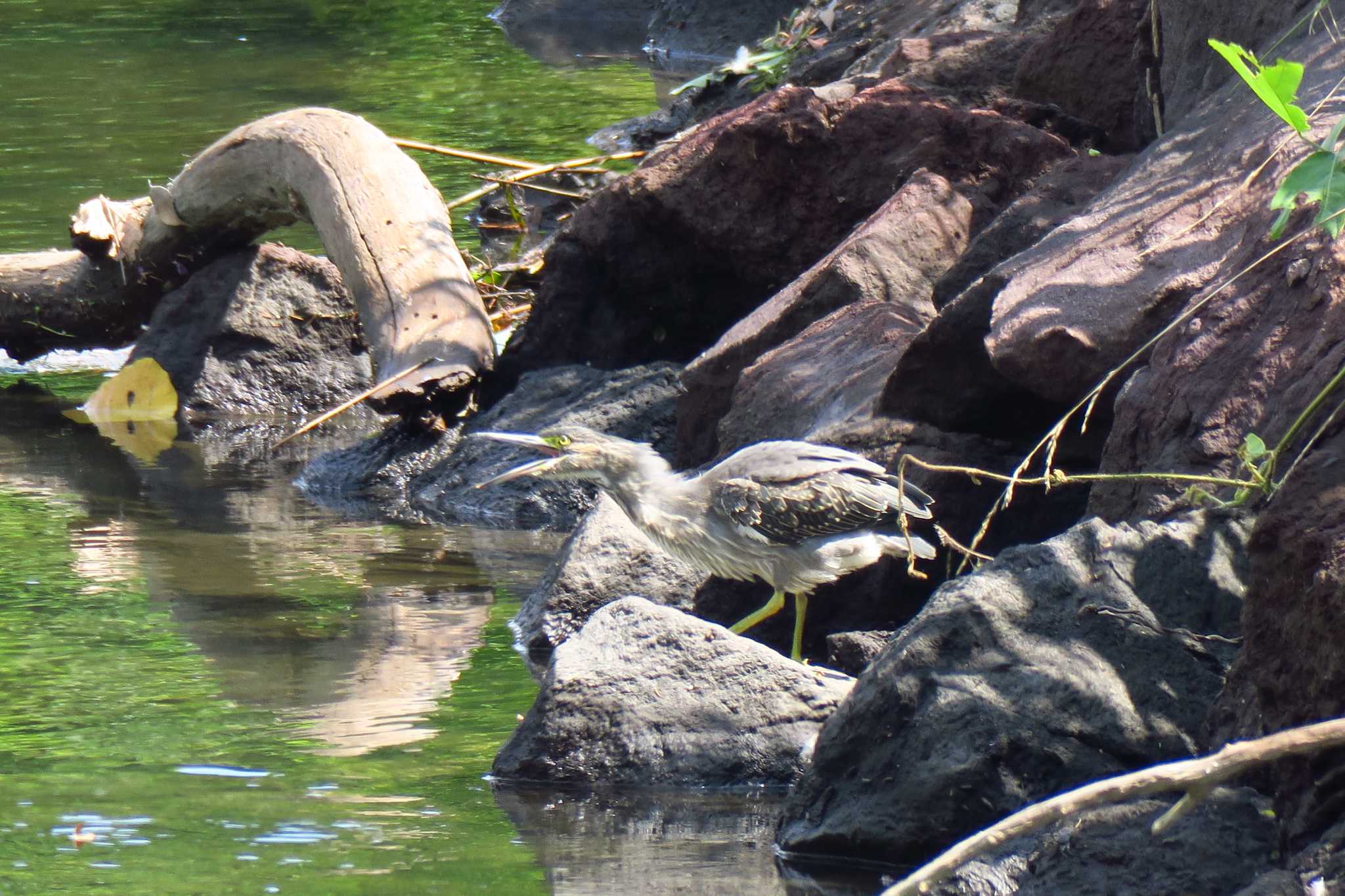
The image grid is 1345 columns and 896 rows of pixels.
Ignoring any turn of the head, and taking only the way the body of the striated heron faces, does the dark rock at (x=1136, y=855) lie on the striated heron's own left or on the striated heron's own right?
on the striated heron's own left

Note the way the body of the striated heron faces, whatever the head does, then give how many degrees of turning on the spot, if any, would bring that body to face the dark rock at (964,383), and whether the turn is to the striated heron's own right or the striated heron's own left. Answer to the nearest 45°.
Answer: approximately 135° to the striated heron's own right

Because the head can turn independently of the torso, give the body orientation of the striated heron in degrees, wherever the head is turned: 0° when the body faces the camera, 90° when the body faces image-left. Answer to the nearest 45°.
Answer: approximately 90°

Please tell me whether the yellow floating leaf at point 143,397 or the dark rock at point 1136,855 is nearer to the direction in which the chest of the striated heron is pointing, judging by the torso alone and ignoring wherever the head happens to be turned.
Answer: the yellow floating leaf

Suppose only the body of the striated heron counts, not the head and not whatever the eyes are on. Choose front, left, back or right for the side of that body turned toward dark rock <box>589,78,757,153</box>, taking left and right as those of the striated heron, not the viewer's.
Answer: right

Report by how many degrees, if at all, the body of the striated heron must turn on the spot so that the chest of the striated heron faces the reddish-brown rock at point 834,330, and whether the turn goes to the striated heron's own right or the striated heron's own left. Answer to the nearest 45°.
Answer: approximately 90° to the striated heron's own right

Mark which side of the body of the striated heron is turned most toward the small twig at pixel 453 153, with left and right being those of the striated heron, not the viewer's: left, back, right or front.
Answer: right

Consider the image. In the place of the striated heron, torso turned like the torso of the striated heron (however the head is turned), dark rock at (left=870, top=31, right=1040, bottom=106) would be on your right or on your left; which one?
on your right
